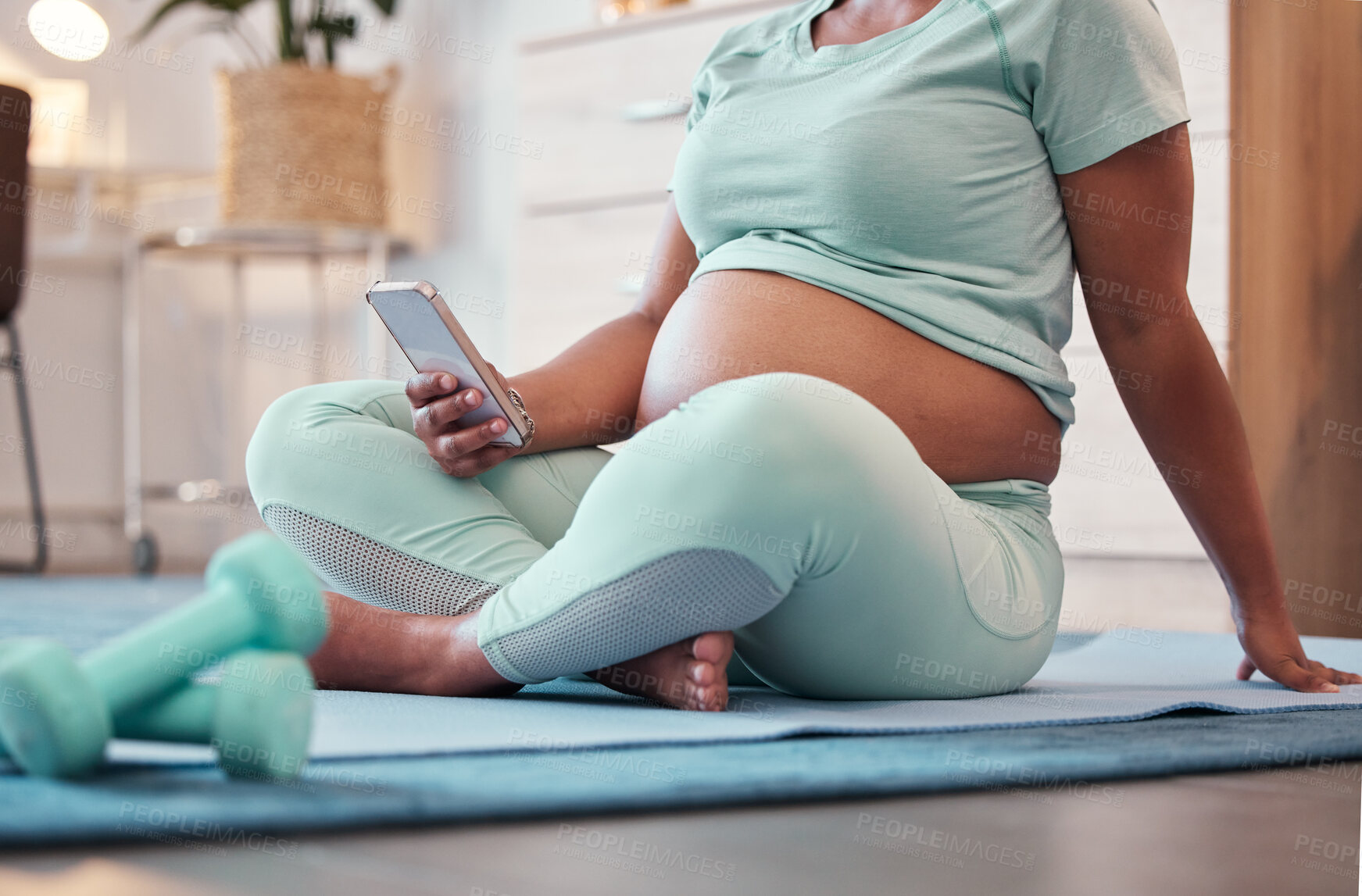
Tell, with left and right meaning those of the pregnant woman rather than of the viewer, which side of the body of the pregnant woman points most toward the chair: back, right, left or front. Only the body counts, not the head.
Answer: right

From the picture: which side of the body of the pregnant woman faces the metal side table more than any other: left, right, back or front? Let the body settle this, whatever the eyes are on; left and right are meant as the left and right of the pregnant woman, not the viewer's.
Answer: right

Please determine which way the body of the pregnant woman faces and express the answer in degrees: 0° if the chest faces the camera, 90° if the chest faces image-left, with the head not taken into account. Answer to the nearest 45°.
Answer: approximately 45°

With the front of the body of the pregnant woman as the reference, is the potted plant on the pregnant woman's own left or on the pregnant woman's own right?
on the pregnant woman's own right
